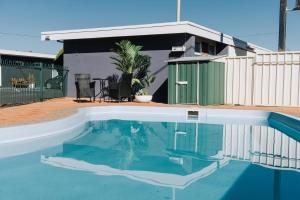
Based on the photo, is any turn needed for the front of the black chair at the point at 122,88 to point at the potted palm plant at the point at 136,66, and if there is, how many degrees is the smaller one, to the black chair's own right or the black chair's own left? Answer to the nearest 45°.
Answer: approximately 180°

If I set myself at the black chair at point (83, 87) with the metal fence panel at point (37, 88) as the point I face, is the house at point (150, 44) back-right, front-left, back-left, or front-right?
back-right

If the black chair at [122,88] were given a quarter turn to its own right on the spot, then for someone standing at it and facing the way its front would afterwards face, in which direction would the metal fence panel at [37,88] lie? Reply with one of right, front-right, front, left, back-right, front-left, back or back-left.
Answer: front

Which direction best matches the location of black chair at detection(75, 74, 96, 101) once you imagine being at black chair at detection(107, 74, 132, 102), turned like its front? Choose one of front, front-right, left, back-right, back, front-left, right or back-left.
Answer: front-right

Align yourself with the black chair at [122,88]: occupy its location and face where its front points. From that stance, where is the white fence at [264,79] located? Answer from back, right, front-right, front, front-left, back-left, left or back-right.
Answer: back-left

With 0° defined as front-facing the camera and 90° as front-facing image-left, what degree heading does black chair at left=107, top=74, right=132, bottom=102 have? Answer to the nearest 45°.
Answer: approximately 45°

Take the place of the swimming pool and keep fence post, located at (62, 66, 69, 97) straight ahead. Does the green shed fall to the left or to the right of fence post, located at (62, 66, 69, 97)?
right
